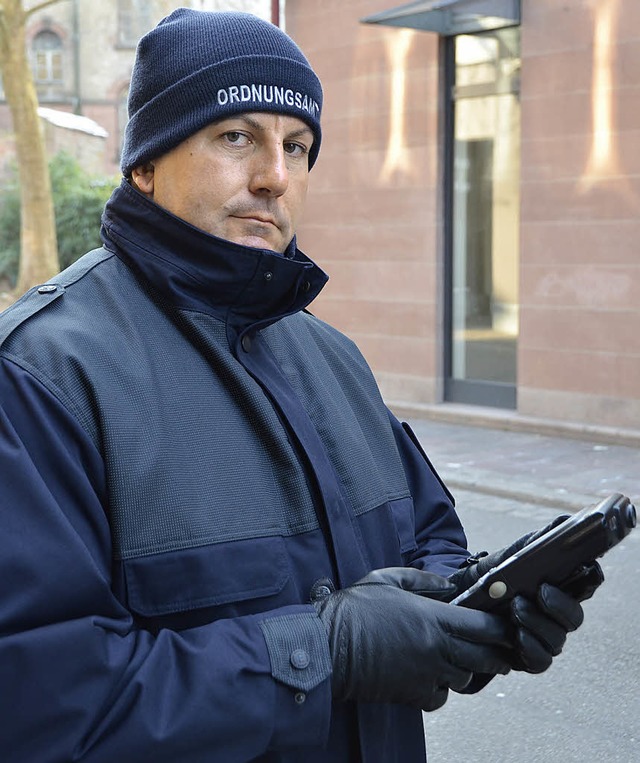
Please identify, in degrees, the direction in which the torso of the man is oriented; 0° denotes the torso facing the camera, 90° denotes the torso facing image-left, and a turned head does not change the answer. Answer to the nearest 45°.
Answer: approximately 315°

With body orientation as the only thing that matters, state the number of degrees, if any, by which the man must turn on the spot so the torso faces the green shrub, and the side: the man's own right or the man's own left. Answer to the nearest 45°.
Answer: approximately 135° to the man's own left
